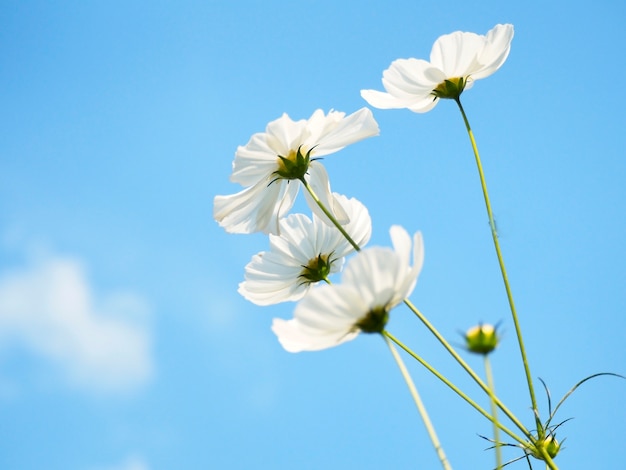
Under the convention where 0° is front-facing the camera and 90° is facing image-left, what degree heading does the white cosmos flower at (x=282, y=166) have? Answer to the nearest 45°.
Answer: approximately 135°
